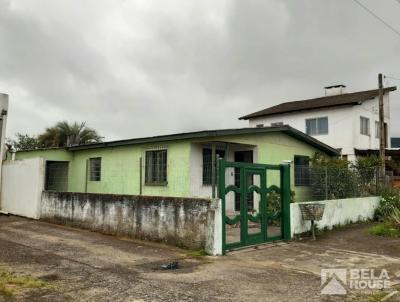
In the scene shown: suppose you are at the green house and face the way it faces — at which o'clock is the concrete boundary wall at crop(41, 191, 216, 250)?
The concrete boundary wall is roughly at 2 o'clock from the green house.

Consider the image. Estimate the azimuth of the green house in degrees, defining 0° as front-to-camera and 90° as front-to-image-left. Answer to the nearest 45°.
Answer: approximately 315°

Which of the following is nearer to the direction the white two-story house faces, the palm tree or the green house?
the green house

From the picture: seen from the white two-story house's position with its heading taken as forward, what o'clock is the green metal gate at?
The green metal gate is roughly at 2 o'clock from the white two-story house.

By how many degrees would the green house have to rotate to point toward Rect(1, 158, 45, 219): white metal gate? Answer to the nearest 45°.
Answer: approximately 135° to its right

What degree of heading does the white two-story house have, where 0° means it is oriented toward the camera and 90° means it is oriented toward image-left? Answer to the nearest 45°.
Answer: approximately 315°

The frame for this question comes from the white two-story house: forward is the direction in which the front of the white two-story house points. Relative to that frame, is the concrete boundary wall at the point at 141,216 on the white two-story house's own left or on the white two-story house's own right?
on the white two-story house's own right

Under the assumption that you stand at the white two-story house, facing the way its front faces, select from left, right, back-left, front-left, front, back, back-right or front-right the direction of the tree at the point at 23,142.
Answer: back-right

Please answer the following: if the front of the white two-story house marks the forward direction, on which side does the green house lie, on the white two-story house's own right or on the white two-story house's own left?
on the white two-story house's own right
